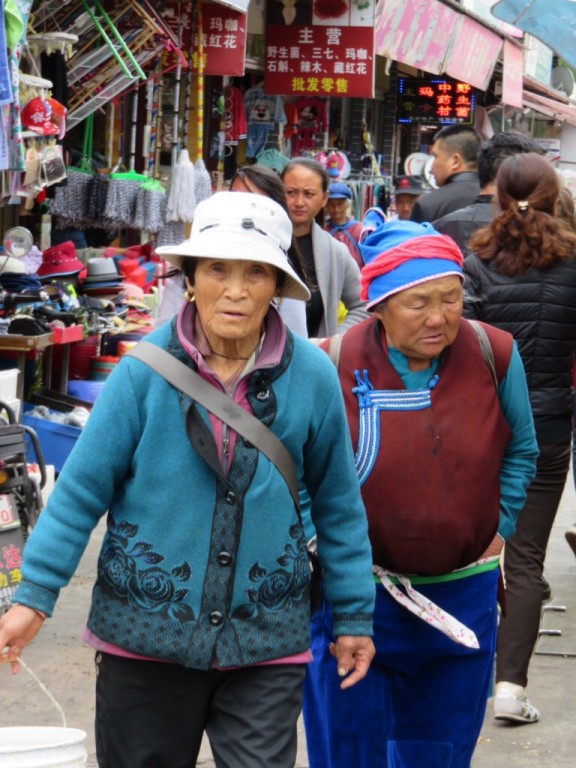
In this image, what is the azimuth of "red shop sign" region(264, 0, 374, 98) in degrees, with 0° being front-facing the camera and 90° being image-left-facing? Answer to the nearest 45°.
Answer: approximately 0°

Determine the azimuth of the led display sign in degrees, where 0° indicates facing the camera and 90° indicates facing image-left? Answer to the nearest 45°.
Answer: approximately 0°

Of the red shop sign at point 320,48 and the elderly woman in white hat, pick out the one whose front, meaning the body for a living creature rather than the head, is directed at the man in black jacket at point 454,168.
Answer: the red shop sign

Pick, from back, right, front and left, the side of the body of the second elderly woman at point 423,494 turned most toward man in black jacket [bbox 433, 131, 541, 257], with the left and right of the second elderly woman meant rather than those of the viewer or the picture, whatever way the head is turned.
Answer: back

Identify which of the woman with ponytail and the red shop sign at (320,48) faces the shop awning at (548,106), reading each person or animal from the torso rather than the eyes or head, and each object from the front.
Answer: the woman with ponytail

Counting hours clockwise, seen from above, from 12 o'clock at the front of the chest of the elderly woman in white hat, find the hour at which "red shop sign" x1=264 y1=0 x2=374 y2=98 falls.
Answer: The red shop sign is roughly at 6 o'clock from the elderly woman in white hat.

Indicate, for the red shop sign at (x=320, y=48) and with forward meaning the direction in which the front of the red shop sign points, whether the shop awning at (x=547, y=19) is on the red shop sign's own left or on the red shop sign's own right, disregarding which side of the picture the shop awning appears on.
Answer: on the red shop sign's own left

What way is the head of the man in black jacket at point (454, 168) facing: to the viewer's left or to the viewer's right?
to the viewer's left

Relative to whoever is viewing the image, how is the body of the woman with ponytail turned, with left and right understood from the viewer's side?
facing away from the viewer

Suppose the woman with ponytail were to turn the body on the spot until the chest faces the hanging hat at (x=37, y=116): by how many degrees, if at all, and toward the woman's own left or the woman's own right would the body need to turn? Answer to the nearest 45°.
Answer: approximately 45° to the woman's own left

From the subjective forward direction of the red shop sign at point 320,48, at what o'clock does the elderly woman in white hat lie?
The elderly woman in white hat is roughly at 12 o'clock from the red shop sign.

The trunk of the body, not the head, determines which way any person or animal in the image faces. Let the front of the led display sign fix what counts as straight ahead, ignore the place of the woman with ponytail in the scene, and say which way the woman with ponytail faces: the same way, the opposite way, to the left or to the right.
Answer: the opposite way
